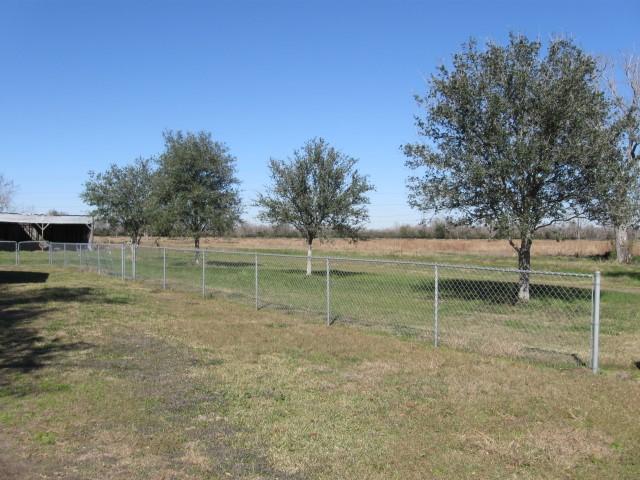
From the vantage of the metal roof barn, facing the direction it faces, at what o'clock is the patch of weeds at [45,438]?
The patch of weeds is roughly at 12 o'clock from the metal roof barn.

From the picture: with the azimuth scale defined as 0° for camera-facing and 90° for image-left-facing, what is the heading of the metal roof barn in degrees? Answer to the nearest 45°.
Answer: approximately 0°

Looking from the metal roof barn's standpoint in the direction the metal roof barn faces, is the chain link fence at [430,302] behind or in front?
in front

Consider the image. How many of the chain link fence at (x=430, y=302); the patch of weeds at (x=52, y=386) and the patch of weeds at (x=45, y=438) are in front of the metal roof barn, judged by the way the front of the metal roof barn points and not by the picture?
3

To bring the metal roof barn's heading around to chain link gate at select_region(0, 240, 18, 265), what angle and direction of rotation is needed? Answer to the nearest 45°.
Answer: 0° — it already faces it

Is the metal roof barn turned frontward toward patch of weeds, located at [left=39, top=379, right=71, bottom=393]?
yes
